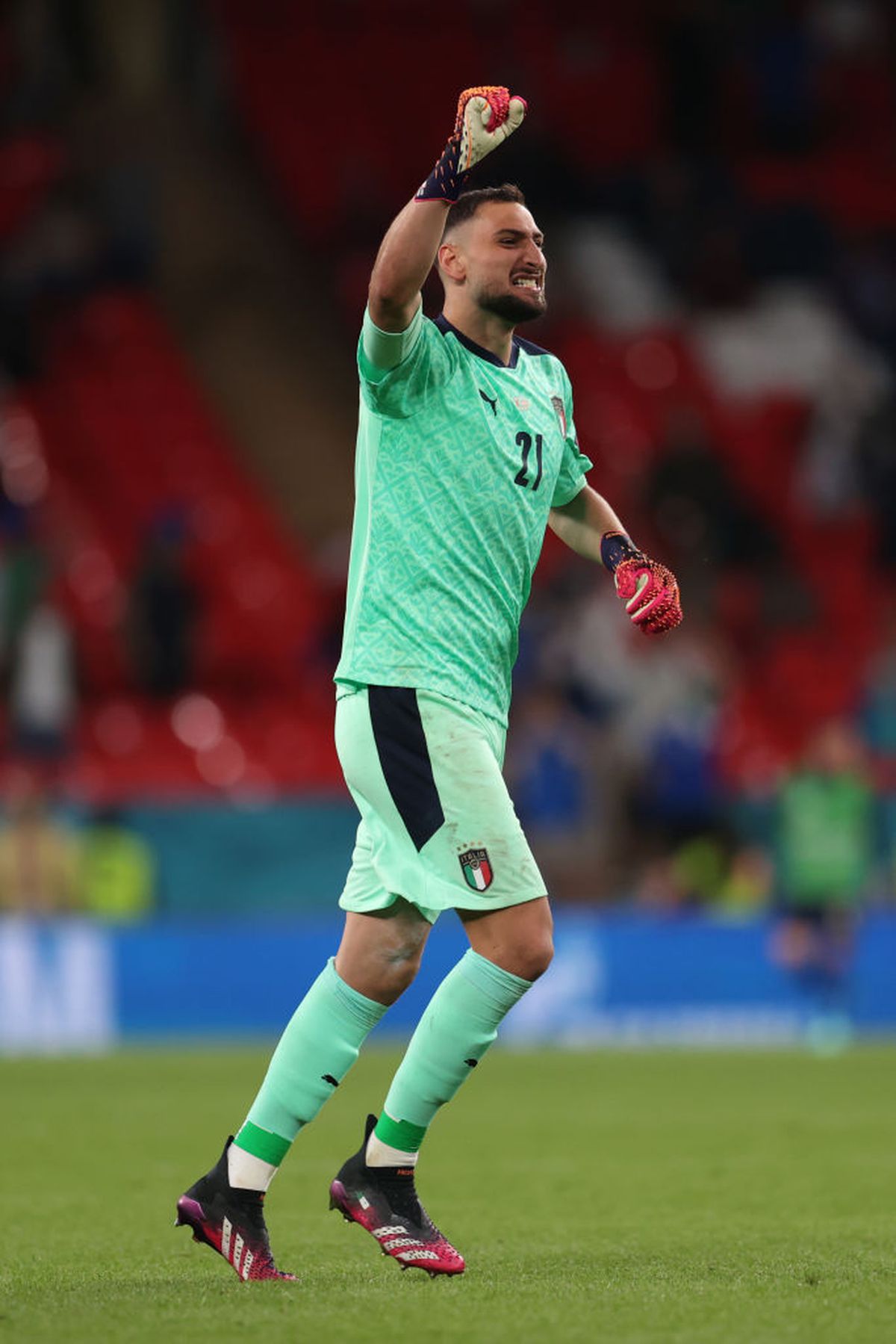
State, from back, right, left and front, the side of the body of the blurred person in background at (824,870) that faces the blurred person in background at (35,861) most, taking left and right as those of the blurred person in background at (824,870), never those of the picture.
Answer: right

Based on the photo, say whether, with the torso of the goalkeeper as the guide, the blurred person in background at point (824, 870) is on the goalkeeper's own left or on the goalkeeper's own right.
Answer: on the goalkeeper's own left

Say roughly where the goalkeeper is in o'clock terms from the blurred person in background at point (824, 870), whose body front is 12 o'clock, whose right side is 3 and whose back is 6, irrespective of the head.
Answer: The goalkeeper is roughly at 12 o'clock from the blurred person in background.

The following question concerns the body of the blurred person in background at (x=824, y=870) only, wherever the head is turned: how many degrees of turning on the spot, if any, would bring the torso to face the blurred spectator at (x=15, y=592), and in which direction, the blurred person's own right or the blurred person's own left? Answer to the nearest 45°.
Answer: approximately 90° to the blurred person's own right

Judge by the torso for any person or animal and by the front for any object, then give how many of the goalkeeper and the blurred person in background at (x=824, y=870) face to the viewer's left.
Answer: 0

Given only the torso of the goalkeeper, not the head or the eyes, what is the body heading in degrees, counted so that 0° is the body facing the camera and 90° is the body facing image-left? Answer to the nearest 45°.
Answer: approximately 315°

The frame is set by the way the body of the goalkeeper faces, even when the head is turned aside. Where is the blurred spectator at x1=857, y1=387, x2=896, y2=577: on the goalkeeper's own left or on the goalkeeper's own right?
on the goalkeeper's own left
